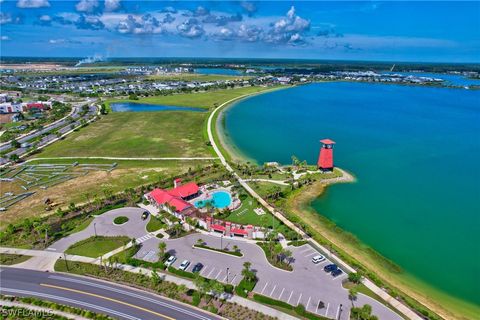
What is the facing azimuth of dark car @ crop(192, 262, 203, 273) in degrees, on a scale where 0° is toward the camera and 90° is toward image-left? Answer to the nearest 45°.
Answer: approximately 45°

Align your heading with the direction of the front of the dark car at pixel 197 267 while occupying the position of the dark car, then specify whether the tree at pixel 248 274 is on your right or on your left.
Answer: on your left

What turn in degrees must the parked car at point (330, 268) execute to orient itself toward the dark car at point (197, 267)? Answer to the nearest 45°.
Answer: approximately 135° to its left

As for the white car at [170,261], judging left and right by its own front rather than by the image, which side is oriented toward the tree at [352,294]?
left

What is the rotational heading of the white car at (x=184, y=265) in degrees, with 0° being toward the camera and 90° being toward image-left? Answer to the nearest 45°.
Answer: approximately 45°

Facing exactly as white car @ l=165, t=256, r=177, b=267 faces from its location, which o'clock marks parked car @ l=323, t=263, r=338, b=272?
The parked car is roughly at 8 o'clock from the white car.

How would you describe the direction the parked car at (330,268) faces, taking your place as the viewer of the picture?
facing away from the viewer and to the right of the viewer

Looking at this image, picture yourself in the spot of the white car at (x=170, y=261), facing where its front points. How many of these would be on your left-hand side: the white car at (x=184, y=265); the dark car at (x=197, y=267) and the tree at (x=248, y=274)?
3

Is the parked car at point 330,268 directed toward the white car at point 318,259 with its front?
no

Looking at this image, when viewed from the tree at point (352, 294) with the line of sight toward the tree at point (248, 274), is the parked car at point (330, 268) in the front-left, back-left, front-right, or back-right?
front-right

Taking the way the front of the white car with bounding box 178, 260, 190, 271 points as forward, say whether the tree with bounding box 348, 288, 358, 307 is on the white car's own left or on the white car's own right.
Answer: on the white car's own left

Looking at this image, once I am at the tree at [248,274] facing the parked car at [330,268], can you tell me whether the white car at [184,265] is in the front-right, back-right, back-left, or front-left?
back-left

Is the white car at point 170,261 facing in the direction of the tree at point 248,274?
no

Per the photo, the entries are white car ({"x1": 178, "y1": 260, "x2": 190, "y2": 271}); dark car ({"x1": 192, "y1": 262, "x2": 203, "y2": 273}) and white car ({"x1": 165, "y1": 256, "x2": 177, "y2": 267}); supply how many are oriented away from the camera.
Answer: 0

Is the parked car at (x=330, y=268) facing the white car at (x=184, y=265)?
no

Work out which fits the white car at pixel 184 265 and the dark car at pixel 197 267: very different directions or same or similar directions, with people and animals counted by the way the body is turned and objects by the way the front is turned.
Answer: same or similar directions

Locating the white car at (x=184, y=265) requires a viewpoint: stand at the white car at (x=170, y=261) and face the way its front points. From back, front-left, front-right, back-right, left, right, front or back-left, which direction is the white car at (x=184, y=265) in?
left
